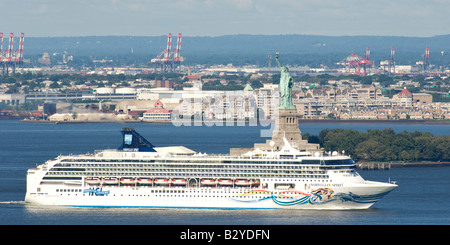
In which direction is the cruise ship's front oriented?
to the viewer's right
